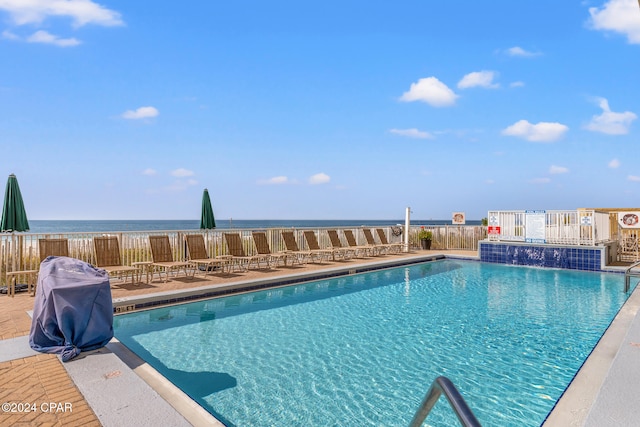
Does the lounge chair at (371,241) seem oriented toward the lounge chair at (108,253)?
no

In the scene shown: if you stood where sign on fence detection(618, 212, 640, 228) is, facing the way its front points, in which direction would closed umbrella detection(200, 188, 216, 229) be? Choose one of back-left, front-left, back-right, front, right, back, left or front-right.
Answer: front-right

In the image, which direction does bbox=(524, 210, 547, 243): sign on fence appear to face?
toward the camera

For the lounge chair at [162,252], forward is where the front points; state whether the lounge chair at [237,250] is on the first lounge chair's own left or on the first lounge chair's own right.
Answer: on the first lounge chair's own left

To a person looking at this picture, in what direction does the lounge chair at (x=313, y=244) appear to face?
facing the viewer and to the right of the viewer

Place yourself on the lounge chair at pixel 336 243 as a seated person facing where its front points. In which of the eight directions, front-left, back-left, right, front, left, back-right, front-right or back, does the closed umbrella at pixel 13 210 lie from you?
right

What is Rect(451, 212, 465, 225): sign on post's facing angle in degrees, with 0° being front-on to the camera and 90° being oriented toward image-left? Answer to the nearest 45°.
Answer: approximately 0°

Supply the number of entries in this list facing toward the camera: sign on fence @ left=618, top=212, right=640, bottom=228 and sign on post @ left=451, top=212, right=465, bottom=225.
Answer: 2

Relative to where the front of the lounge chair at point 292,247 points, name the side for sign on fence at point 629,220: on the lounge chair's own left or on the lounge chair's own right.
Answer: on the lounge chair's own left

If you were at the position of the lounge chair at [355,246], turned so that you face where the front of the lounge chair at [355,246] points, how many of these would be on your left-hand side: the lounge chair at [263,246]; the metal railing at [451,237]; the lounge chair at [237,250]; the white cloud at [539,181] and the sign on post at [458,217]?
3

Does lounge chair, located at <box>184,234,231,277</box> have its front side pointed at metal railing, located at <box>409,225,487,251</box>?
no

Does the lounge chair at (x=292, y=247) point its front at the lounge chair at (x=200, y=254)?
no
